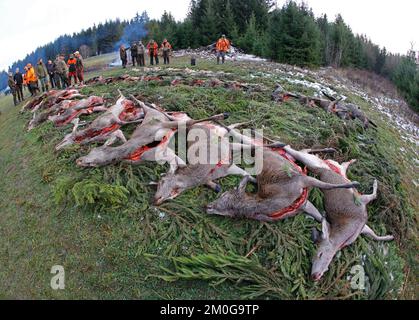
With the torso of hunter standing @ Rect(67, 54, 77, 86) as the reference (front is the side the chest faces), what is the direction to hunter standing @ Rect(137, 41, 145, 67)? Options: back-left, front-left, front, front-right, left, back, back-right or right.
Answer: back-left

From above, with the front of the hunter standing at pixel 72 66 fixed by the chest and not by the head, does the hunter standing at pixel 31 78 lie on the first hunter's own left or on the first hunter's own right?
on the first hunter's own right

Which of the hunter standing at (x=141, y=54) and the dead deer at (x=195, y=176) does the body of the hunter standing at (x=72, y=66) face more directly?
the dead deer

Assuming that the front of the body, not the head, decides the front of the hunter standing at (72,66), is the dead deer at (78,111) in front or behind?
in front

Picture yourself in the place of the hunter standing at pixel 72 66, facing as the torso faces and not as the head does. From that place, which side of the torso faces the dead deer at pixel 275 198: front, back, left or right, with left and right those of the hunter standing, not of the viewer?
front

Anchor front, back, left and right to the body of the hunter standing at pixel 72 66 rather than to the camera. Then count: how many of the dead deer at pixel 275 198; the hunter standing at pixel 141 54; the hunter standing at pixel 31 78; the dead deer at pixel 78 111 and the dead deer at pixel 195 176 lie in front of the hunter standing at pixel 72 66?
3

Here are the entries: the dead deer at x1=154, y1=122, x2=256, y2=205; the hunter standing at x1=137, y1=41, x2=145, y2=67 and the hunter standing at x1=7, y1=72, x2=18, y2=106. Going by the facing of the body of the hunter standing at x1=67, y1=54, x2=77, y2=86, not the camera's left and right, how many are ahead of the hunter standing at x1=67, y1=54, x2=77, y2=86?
1

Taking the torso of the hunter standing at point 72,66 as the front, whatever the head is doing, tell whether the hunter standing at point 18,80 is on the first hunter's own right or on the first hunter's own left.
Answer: on the first hunter's own right

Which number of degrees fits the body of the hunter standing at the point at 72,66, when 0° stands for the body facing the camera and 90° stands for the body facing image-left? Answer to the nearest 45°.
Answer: approximately 0°

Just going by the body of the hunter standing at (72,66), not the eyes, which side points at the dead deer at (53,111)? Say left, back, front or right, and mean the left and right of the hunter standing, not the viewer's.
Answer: front

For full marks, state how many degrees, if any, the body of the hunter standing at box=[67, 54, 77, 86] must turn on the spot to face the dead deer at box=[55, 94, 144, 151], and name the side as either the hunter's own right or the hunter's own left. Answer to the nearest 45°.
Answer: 0° — they already face it

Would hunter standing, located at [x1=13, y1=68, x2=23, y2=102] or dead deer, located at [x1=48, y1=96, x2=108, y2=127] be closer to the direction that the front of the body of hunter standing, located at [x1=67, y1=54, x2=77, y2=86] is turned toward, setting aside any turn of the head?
the dead deer
